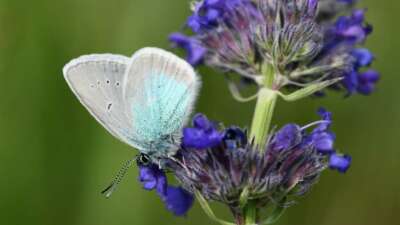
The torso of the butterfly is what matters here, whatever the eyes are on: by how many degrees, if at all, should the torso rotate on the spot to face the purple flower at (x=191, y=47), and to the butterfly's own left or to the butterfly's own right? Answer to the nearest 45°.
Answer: approximately 135° to the butterfly's own right

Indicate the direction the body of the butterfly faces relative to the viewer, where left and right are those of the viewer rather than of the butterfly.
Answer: facing to the left of the viewer

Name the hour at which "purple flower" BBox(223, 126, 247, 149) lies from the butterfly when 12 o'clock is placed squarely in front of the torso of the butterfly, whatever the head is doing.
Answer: The purple flower is roughly at 7 o'clock from the butterfly.

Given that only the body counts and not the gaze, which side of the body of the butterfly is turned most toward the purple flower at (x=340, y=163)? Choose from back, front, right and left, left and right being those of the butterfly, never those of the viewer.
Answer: back

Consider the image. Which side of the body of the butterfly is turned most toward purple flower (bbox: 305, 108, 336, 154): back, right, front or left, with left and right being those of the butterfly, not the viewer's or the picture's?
back

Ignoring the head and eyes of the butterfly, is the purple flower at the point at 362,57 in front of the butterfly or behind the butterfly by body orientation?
behind
